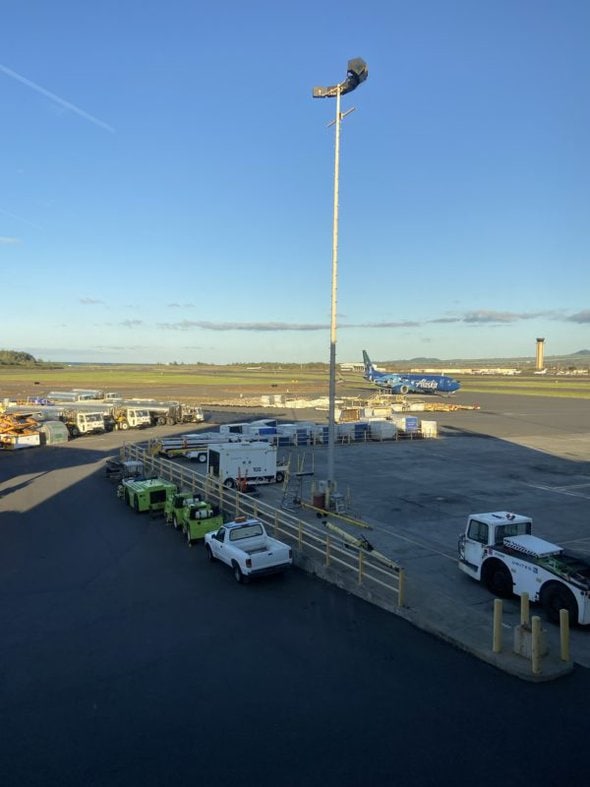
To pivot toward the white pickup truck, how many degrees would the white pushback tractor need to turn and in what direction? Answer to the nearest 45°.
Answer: approximately 45° to its left

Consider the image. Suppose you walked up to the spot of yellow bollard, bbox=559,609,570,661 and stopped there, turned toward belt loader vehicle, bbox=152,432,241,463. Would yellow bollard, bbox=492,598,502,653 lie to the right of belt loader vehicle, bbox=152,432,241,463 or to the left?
left

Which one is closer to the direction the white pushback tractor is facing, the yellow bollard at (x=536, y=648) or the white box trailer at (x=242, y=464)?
the white box trailer

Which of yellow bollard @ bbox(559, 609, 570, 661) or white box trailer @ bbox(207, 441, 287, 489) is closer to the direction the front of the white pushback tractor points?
the white box trailer

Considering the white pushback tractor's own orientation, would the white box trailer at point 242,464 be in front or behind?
in front

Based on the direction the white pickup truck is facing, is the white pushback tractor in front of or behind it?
behind

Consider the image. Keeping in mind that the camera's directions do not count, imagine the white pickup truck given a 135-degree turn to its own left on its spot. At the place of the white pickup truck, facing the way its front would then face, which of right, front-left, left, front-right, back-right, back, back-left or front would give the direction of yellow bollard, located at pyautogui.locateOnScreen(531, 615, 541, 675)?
front-left

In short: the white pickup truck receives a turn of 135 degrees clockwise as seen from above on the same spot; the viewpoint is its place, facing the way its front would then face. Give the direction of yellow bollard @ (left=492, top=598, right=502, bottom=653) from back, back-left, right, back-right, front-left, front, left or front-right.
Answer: front-right

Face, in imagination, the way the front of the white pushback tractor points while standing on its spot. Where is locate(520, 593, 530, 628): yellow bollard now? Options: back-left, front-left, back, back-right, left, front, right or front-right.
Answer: back-left

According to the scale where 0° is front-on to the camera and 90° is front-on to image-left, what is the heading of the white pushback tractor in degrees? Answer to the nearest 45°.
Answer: approximately 135°
